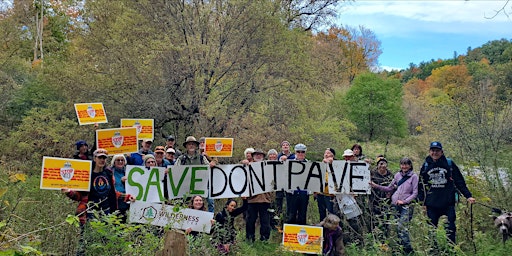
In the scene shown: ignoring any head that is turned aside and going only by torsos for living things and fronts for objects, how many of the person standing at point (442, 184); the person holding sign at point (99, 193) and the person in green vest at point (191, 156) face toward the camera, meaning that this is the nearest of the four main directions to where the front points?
3

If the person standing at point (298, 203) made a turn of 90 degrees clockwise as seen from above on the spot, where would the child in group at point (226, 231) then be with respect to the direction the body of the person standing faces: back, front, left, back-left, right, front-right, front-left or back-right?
front-left

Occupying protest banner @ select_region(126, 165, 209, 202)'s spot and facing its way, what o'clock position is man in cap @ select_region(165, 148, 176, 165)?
The man in cap is roughly at 6 o'clock from the protest banner.

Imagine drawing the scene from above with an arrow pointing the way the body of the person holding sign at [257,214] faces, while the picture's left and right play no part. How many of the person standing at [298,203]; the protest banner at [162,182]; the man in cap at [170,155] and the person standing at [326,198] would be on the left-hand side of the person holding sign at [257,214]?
2

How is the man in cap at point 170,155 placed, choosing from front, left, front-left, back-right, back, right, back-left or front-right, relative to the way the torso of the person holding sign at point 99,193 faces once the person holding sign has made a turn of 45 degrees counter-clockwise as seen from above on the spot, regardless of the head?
left

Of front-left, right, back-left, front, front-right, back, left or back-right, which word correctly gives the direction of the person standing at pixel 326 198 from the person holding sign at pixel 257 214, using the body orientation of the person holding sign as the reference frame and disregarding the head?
left

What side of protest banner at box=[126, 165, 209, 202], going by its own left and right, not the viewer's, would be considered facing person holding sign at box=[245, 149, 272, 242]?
left

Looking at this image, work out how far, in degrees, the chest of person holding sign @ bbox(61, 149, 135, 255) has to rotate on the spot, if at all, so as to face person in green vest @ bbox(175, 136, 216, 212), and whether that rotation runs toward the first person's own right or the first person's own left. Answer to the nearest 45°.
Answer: approximately 135° to the first person's own left

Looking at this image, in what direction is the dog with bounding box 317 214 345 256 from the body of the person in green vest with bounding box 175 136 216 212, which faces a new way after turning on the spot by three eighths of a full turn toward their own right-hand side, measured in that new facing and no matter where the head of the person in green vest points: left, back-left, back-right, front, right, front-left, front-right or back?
back
